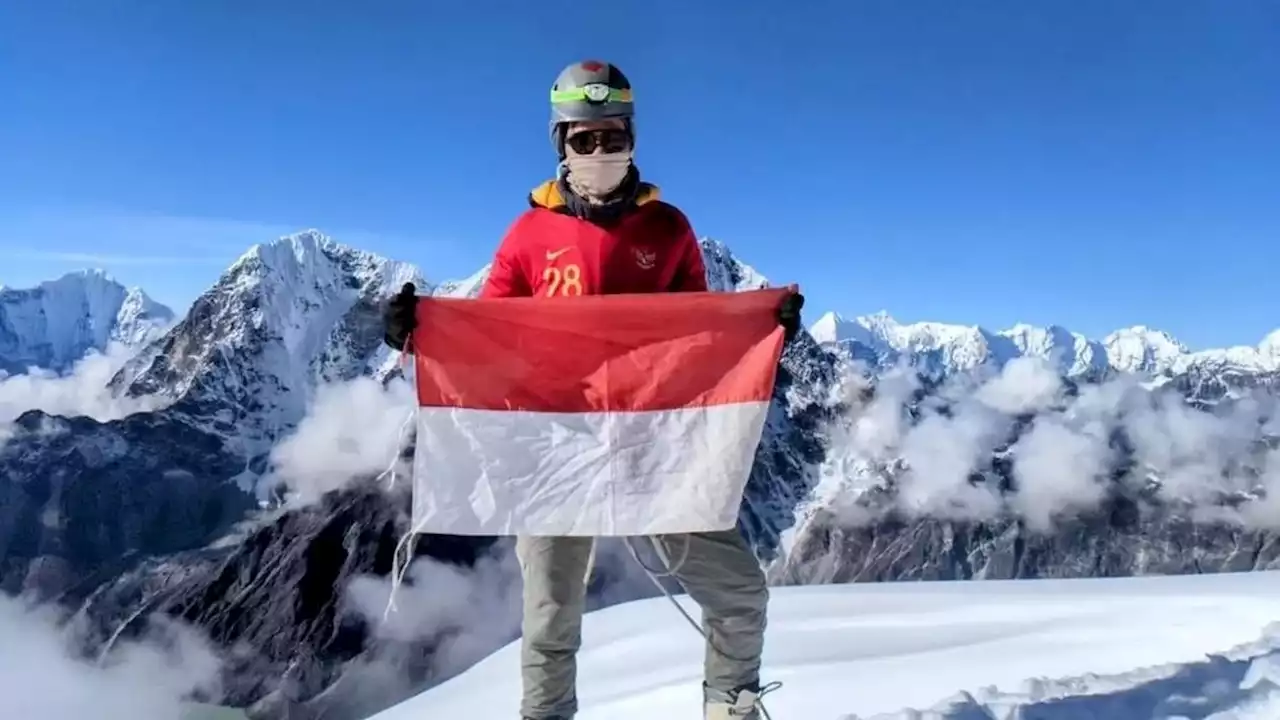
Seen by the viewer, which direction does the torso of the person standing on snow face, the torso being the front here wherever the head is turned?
toward the camera
